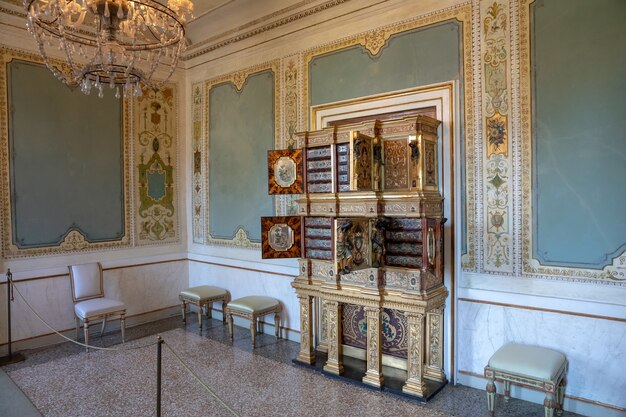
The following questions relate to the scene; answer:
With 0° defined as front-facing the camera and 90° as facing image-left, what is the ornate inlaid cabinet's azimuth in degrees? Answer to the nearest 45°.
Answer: approximately 45°

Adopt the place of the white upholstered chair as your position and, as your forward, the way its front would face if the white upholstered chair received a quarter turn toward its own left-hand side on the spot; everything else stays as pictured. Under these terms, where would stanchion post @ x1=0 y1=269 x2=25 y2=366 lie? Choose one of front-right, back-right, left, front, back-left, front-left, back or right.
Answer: back-left

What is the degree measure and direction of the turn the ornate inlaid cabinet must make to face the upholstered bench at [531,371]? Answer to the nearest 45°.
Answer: approximately 90° to its left

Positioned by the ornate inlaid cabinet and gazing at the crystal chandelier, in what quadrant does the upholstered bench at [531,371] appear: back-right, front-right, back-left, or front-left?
back-left

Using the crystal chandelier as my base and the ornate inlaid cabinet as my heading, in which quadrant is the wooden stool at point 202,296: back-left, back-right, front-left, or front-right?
front-left

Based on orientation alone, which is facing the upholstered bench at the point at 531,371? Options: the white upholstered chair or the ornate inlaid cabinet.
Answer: the white upholstered chair

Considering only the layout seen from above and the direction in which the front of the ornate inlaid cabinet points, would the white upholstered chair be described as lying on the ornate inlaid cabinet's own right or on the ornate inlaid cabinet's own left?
on the ornate inlaid cabinet's own right

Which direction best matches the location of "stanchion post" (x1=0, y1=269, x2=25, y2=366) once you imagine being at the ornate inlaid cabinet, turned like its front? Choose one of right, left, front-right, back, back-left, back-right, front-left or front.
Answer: front-right

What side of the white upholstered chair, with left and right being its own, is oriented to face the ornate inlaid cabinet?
front

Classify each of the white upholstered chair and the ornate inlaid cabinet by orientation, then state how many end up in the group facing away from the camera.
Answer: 0

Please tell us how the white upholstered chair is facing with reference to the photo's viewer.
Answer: facing the viewer and to the right of the viewer

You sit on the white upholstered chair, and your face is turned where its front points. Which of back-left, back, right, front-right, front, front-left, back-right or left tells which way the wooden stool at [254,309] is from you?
front

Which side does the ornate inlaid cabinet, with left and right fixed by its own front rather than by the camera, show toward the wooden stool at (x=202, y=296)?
right

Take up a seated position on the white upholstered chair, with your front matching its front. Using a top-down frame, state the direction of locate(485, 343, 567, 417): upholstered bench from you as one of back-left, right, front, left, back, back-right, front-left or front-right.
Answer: front
